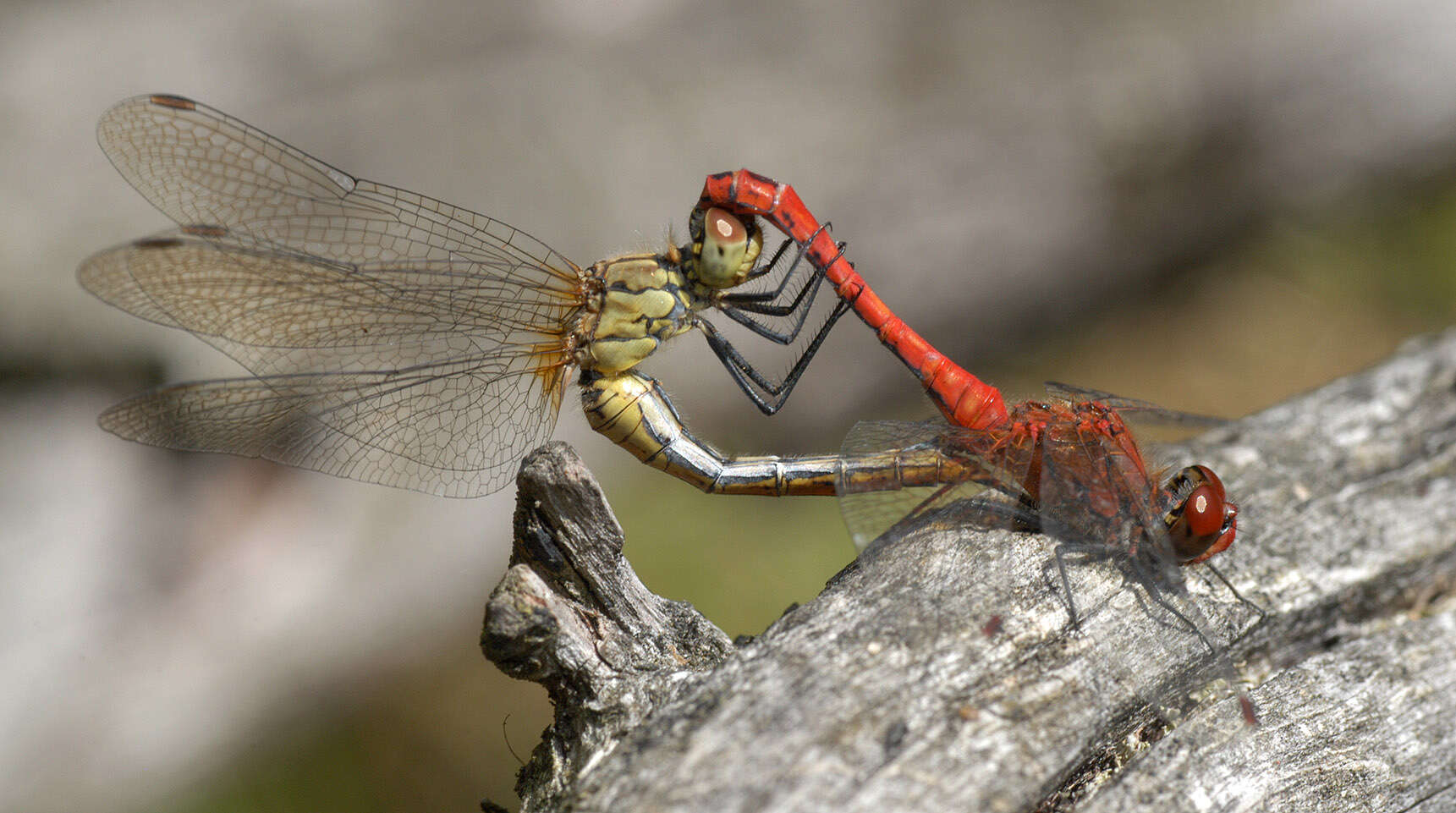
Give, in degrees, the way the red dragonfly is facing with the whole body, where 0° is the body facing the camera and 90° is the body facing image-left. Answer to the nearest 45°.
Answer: approximately 270°
